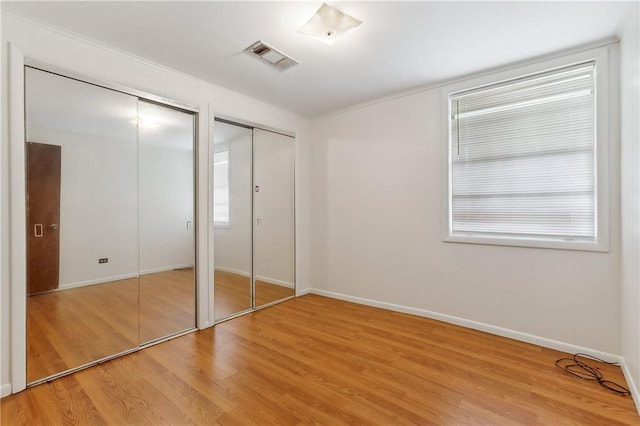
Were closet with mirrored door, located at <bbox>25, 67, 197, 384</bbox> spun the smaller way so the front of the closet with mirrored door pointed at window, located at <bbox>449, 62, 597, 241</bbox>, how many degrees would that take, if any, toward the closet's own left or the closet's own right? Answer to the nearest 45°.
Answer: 0° — it already faces it

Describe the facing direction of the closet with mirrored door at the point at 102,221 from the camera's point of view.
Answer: facing the viewer and to the right of the viewer

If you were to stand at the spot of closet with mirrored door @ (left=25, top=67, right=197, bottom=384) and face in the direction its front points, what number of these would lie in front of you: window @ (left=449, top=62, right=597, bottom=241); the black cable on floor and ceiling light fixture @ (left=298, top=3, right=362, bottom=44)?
3

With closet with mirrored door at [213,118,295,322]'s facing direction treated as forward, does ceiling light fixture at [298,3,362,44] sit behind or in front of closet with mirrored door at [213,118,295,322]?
in front

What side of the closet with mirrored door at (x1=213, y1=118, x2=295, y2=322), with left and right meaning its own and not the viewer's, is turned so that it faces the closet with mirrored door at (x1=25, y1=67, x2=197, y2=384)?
right

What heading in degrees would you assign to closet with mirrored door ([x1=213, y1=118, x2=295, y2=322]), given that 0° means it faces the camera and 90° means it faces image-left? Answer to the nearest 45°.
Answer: approximately 315°

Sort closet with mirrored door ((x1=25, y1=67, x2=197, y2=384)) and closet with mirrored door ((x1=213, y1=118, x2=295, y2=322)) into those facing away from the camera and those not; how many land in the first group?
0

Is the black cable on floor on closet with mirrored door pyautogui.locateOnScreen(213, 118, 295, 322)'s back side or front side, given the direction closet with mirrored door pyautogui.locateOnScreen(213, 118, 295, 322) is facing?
on the front side

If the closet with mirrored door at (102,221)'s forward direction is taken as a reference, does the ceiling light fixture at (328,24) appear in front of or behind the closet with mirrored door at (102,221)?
in front
